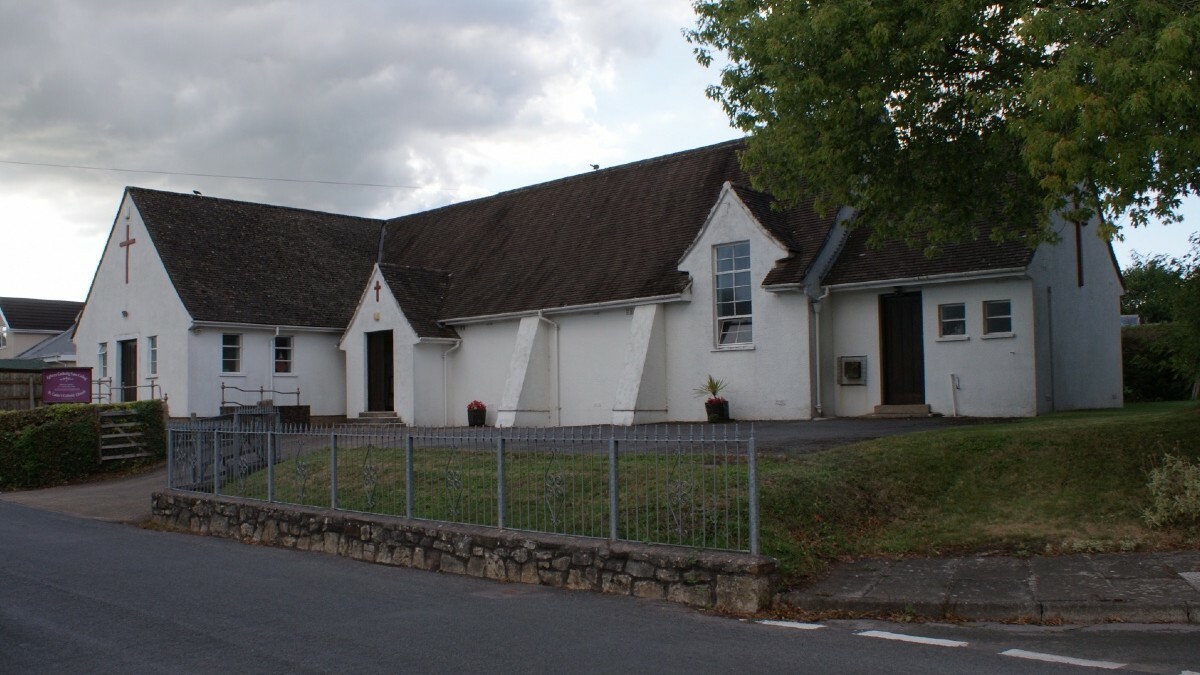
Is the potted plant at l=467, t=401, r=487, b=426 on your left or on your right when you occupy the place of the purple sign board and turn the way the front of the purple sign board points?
on your left

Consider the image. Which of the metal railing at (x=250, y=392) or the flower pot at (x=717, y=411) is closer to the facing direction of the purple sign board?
the flower pot

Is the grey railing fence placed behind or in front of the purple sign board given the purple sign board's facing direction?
in front

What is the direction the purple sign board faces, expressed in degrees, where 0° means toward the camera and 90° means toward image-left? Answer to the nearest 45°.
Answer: approximately 0°

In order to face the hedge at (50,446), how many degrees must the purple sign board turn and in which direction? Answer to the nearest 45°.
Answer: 0° — it already faces it
